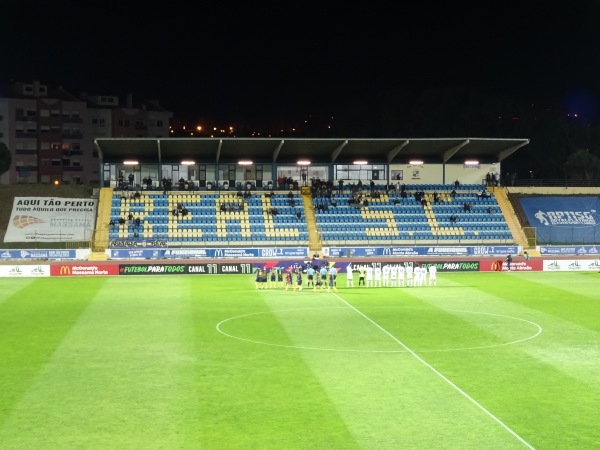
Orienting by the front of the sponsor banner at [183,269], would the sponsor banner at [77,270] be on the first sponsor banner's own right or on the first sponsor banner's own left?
on the first sponsor banner's own right

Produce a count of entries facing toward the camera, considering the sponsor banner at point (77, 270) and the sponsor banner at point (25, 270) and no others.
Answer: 2

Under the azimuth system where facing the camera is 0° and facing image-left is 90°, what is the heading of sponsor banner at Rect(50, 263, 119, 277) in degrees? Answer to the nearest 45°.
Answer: approximately 0°

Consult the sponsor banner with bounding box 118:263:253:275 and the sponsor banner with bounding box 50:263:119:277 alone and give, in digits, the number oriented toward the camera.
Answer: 2

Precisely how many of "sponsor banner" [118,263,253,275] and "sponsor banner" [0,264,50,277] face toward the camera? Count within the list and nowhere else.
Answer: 2

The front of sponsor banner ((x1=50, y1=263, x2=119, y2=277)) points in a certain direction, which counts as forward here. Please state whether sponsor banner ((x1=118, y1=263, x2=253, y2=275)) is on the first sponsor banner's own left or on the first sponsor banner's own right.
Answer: on the first sponsor banner's own left

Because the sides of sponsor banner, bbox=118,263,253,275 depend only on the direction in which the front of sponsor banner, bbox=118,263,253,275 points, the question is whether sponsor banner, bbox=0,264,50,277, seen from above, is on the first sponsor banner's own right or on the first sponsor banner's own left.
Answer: on the first sponsor banner's own right

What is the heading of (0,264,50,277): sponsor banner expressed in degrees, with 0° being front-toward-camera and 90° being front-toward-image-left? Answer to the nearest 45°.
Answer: approximately 0°

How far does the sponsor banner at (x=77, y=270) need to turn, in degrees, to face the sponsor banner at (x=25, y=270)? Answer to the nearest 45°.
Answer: approximately 90° to its right
